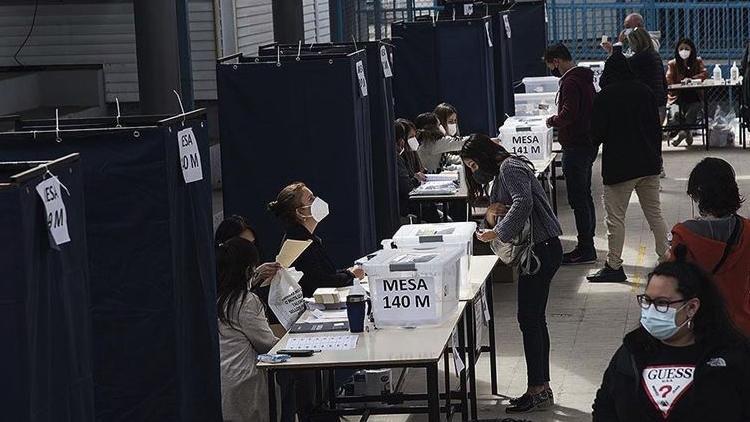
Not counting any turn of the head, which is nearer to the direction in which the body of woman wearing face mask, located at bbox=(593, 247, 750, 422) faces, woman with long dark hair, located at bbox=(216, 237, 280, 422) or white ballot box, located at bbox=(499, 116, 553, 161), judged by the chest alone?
the woman with long dark hair

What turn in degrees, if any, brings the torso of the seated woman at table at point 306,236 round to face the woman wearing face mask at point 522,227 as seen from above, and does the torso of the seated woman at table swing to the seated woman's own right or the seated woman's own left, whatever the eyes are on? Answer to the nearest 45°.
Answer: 0° — they already face them

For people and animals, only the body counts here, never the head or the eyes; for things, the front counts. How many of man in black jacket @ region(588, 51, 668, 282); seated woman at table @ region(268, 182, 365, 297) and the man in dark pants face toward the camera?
0

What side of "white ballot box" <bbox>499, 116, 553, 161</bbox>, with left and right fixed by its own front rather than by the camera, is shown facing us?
front

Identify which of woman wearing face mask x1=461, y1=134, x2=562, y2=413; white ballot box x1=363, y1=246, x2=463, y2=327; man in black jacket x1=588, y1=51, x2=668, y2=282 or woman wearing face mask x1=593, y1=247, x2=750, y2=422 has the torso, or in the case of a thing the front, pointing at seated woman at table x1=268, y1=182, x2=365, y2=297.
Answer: woman wearing face mask x1=461, y1=134, x2=562, y2=413

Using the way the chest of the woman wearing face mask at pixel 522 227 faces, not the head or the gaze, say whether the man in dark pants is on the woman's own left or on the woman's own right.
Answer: on the woman's own right

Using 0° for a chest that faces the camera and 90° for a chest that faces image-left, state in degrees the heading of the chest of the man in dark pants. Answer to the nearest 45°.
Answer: approximately 90°

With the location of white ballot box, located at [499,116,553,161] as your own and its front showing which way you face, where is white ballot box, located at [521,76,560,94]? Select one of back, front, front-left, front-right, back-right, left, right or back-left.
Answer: back

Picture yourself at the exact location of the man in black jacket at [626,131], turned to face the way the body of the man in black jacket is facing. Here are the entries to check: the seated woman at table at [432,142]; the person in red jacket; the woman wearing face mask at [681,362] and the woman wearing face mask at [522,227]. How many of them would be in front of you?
1

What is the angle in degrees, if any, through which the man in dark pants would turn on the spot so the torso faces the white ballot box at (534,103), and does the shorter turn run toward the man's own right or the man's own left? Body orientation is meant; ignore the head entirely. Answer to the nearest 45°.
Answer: approximately 90° to the man's own right

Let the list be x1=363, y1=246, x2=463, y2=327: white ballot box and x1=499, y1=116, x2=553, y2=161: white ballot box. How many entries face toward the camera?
2

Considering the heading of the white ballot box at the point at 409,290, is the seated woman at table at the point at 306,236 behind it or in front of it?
behind

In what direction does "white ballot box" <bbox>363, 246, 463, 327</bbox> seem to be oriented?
toward the camera

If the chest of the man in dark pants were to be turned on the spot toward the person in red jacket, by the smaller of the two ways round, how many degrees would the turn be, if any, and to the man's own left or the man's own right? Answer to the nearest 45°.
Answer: approximately 90° to the man's own left

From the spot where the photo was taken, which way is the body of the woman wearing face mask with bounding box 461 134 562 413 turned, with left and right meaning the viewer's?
facing to the left of the viewer

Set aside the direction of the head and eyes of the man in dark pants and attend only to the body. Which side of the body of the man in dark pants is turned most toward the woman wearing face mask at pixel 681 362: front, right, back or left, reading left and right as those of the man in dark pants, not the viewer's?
left

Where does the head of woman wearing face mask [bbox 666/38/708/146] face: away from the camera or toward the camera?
toward the camera

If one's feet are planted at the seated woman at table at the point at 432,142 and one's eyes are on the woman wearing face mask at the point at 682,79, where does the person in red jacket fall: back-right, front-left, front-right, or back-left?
back-right

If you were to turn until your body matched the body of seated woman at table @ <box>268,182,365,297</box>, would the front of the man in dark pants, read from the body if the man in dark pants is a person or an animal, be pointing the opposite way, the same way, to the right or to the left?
the opposite way
